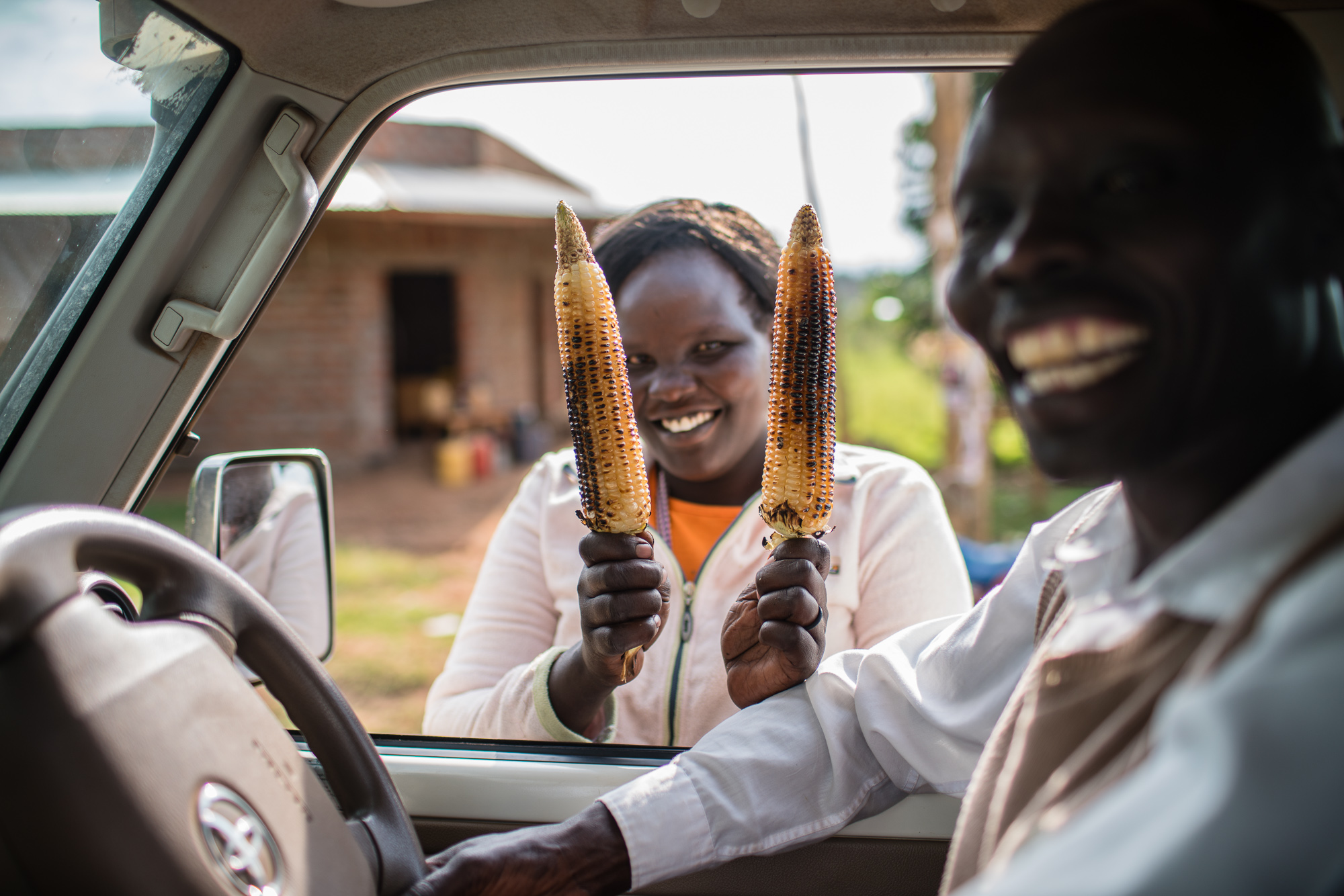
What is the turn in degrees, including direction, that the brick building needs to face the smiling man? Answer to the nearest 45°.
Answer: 0° — it already faces them

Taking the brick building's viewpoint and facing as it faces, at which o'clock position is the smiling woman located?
The smiling woman is roughly at 12 o'clock from the brick building.

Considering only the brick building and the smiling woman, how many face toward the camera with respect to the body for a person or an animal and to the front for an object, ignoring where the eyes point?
2

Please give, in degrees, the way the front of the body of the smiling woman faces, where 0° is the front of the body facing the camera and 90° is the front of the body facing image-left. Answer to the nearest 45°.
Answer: approximately 0°

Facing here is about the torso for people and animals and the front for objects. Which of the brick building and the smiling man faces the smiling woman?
the brick building

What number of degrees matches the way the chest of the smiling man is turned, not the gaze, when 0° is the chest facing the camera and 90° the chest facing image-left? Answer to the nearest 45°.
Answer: approximately 45°

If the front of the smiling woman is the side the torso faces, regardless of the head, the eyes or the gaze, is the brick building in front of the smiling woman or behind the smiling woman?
behind

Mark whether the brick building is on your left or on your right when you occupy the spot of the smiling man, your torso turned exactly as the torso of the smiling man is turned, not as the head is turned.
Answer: on your right

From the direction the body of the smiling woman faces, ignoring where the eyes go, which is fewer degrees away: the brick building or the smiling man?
the smiling man
